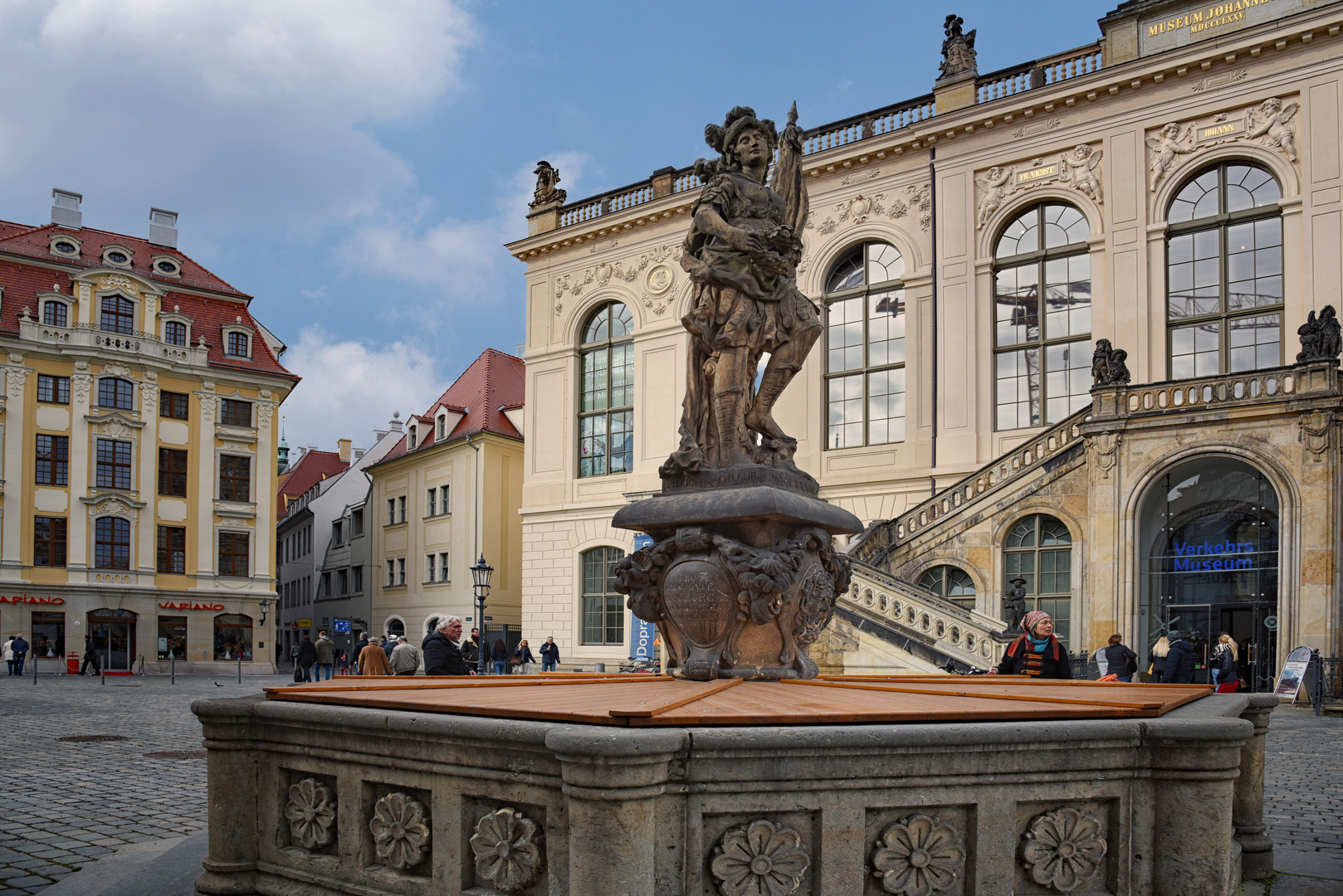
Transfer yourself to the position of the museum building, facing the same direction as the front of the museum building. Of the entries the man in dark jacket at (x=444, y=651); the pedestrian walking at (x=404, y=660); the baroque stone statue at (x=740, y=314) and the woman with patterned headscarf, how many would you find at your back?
0

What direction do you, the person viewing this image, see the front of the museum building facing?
facing the viewer and to the left of the viewer

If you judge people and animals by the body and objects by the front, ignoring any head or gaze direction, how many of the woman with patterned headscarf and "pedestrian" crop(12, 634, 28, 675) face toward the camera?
1

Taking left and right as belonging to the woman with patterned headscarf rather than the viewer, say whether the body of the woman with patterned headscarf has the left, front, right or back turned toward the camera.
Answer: front

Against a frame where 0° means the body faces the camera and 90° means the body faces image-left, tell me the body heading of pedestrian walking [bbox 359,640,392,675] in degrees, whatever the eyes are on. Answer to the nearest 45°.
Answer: approximately 180°

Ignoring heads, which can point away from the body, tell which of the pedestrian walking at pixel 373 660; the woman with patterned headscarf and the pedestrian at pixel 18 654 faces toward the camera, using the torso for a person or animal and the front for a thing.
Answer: the woman with patterned headscarf

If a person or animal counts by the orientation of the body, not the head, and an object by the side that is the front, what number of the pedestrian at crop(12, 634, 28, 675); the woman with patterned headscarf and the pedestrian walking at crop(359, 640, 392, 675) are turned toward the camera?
1

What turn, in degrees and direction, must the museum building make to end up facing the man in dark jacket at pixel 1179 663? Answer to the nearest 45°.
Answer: approximately 45° to its left
